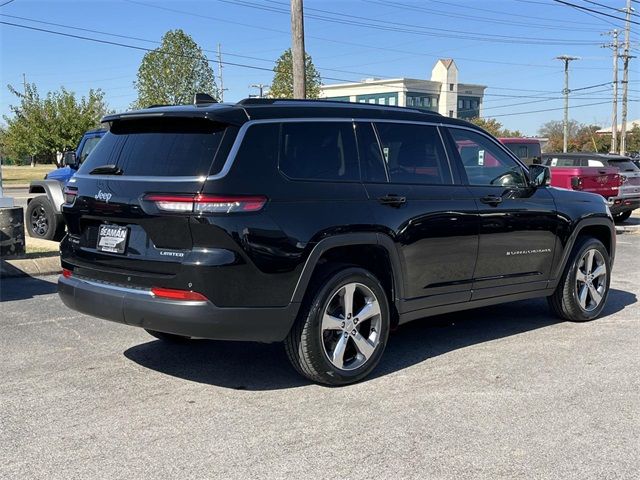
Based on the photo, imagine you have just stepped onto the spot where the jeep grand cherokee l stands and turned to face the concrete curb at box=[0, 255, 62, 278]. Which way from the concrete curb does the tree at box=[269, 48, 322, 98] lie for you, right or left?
right

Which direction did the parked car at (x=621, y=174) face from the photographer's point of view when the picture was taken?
facing away from the viewer and to the left of the viewer

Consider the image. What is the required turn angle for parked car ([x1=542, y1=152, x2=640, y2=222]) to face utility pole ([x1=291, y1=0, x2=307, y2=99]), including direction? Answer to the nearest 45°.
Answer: approximately 90° to its left

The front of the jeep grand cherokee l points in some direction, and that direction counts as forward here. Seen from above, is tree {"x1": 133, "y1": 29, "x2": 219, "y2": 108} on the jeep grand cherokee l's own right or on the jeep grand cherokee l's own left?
on the jeep grand cherokee l's own left

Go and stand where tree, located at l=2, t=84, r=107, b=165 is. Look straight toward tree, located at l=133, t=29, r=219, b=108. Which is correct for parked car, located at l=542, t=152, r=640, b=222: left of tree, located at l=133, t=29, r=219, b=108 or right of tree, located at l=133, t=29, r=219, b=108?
right

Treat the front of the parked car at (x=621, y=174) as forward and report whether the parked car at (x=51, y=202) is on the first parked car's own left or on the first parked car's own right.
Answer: on the first parked car's own left

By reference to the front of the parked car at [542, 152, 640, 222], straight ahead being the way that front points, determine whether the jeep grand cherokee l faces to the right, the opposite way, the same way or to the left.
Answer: to the right

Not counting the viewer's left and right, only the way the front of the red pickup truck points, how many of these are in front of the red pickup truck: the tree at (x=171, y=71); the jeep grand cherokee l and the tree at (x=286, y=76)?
2

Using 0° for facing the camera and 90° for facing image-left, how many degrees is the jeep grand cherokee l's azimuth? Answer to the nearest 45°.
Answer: approximately 225°
